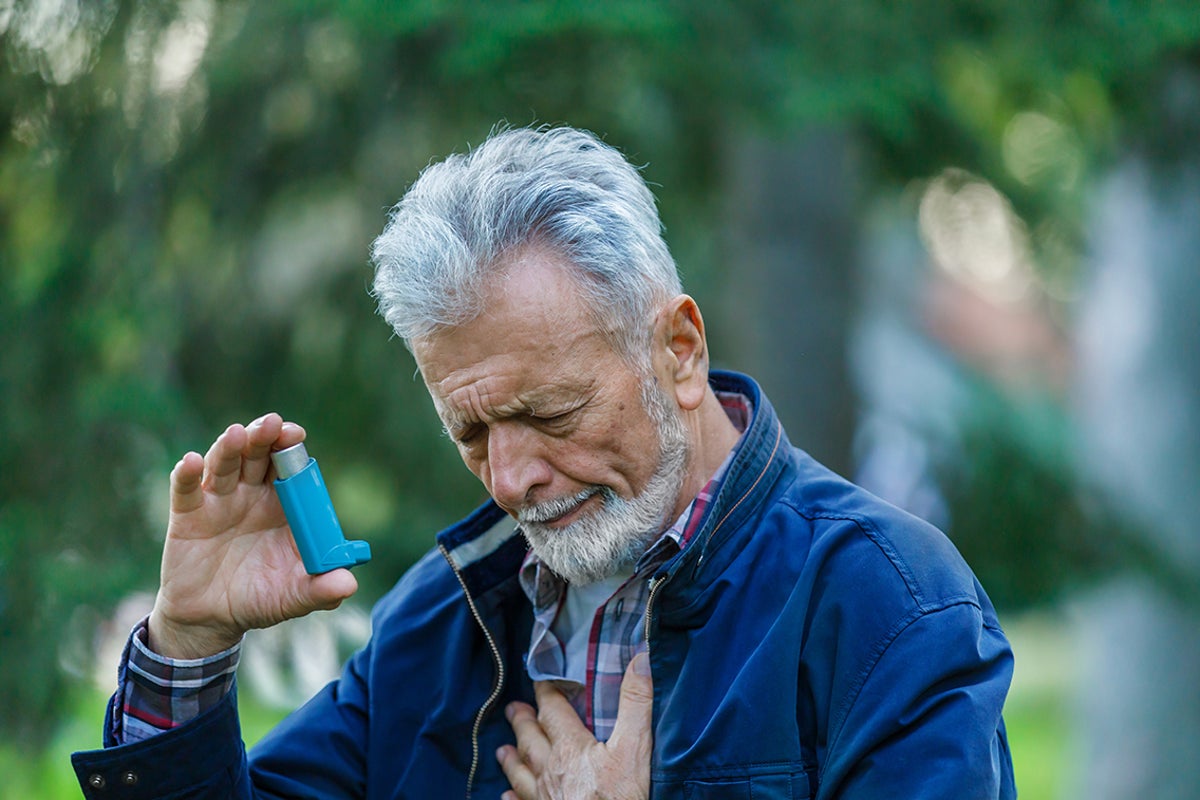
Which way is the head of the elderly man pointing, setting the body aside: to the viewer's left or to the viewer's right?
to the viewer's left

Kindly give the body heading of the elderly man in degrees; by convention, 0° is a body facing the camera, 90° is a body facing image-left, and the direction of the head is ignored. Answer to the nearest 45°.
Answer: approximately 45°
